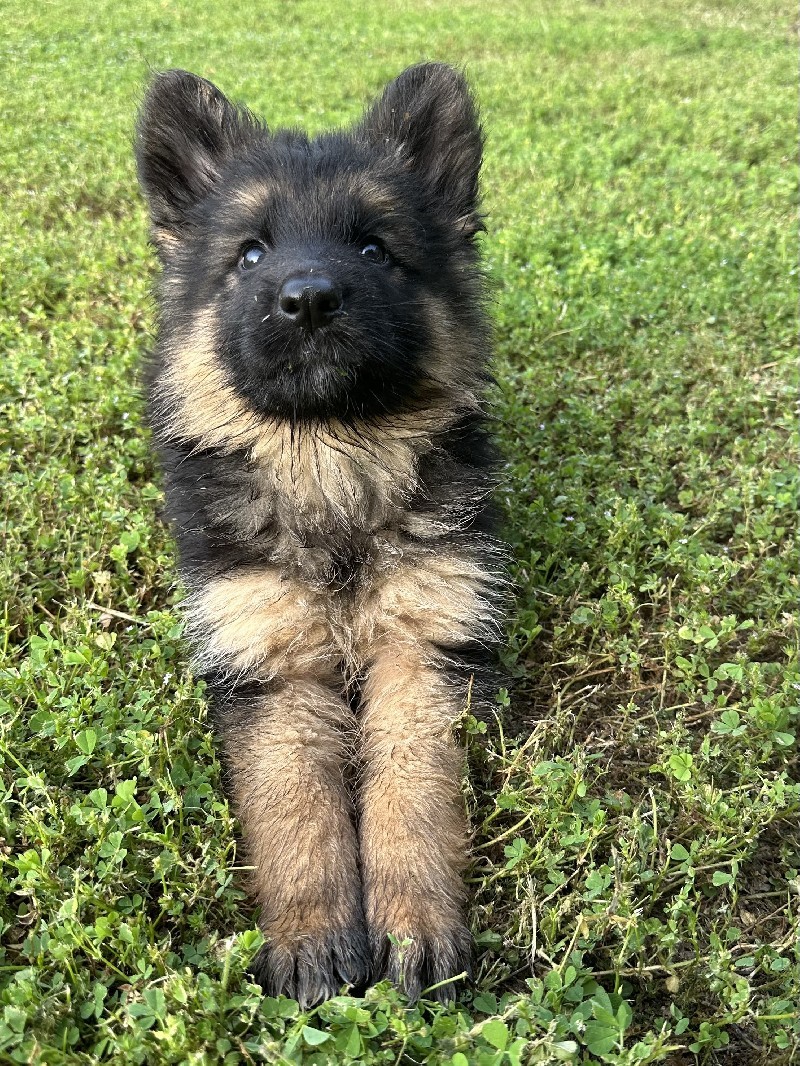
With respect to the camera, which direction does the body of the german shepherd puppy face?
toward the camera
